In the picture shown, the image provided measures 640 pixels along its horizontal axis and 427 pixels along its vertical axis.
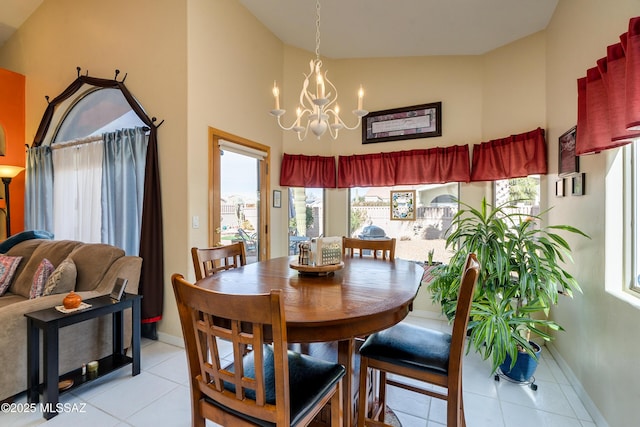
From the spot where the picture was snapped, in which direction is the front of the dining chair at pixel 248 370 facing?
facing away from the viewer and to the right of the viewer

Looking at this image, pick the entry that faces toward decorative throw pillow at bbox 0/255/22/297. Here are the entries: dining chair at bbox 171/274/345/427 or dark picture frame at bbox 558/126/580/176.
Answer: the dark picture frame

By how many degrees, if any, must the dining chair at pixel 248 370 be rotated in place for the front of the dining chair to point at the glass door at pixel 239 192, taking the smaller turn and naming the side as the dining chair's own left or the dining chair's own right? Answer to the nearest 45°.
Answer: approximately 45° to the dining chair's own left

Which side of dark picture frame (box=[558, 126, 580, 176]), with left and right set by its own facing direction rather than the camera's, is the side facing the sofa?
front

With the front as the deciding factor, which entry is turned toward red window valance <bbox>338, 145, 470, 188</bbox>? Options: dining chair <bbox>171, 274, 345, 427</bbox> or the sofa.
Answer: the dining chair

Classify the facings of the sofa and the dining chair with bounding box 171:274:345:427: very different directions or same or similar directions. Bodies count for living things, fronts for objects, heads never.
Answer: very different directions

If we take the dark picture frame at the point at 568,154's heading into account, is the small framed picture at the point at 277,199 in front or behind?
in front

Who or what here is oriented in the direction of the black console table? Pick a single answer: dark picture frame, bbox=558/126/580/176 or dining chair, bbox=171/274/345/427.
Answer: the dark picture frame

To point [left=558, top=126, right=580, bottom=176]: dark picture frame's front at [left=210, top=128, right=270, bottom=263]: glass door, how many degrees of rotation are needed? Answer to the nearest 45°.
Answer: approximately 45° to its right

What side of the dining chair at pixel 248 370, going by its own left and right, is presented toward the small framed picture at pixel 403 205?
front

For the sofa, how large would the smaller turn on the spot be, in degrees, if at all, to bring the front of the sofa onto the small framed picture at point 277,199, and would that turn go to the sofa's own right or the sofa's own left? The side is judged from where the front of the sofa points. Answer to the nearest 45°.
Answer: approximately 135° to the sofa's own left

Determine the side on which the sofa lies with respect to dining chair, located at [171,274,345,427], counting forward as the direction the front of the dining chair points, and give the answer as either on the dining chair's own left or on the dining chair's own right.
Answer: on the dining chair's own left
